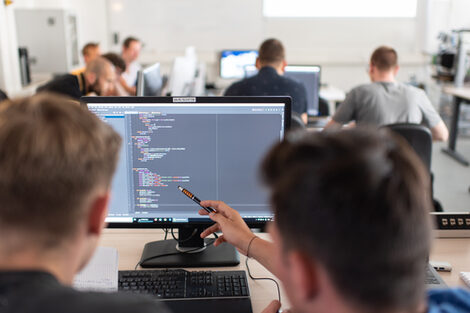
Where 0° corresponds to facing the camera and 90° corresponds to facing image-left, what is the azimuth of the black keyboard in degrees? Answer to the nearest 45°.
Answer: approximately 0°

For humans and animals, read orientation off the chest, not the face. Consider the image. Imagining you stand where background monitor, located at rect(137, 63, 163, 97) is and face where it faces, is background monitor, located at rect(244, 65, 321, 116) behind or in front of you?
behind

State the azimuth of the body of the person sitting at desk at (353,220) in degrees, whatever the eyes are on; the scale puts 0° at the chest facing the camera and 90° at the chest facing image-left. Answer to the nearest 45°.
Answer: approximately 135°

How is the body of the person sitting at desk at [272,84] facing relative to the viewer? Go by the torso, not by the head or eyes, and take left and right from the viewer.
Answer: facing away from the viewer

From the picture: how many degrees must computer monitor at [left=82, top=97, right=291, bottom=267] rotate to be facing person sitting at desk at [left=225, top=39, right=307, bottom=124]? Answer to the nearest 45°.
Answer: approximately 180°

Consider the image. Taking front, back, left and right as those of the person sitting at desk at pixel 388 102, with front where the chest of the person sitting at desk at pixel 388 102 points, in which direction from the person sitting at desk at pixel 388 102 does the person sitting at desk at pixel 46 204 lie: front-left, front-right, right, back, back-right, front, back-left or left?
back

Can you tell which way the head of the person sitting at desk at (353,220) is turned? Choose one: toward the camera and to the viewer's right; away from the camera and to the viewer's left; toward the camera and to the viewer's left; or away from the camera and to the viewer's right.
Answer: away from the camera and to the viewer's left

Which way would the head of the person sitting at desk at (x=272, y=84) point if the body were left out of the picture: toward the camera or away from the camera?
away from the camera

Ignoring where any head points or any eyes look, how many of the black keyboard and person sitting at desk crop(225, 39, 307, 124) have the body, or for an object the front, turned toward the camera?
1

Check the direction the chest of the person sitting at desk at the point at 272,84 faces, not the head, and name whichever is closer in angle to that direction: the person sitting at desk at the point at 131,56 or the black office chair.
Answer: the person sitting at desk
